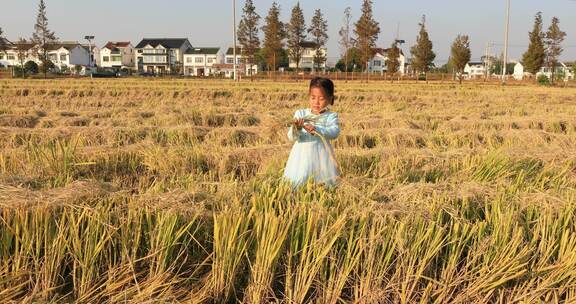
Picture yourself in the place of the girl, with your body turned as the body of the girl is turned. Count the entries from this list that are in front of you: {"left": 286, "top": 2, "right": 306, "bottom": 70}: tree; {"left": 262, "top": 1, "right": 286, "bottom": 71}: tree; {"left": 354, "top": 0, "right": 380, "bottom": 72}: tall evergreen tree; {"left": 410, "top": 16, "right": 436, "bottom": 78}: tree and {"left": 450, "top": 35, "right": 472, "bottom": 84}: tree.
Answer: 0

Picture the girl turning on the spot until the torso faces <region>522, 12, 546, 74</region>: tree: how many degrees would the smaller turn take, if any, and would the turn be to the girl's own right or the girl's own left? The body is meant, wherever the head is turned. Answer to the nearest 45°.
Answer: approximately 180°

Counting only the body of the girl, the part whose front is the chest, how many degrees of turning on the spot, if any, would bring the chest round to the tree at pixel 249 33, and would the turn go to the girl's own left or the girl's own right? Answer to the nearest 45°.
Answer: approximately 135° to the girl's own right

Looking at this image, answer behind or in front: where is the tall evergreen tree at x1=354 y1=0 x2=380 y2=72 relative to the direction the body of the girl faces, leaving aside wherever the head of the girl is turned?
behind

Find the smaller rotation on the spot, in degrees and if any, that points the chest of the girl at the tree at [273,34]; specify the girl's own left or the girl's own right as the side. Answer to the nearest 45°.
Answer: approximately 135° to the girl's own right

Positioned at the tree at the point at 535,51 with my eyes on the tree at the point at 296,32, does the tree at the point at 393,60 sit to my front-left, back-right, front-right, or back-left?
front-left

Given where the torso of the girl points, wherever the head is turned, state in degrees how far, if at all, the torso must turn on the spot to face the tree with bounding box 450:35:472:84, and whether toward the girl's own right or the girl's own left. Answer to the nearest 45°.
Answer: approximately 135° to the girl's own right

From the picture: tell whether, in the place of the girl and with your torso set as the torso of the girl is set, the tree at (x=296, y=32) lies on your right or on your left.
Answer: on your right

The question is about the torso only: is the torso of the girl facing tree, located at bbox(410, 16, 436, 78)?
no

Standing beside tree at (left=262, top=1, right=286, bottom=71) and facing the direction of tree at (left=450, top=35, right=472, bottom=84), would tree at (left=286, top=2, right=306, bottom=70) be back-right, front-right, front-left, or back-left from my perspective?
front-left

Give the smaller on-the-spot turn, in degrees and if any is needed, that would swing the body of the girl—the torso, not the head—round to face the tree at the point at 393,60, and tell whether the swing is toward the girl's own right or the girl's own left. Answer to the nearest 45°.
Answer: approximately 135° to the girl's own right

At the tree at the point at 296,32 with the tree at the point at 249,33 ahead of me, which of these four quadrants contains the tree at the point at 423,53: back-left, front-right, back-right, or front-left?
back-left
